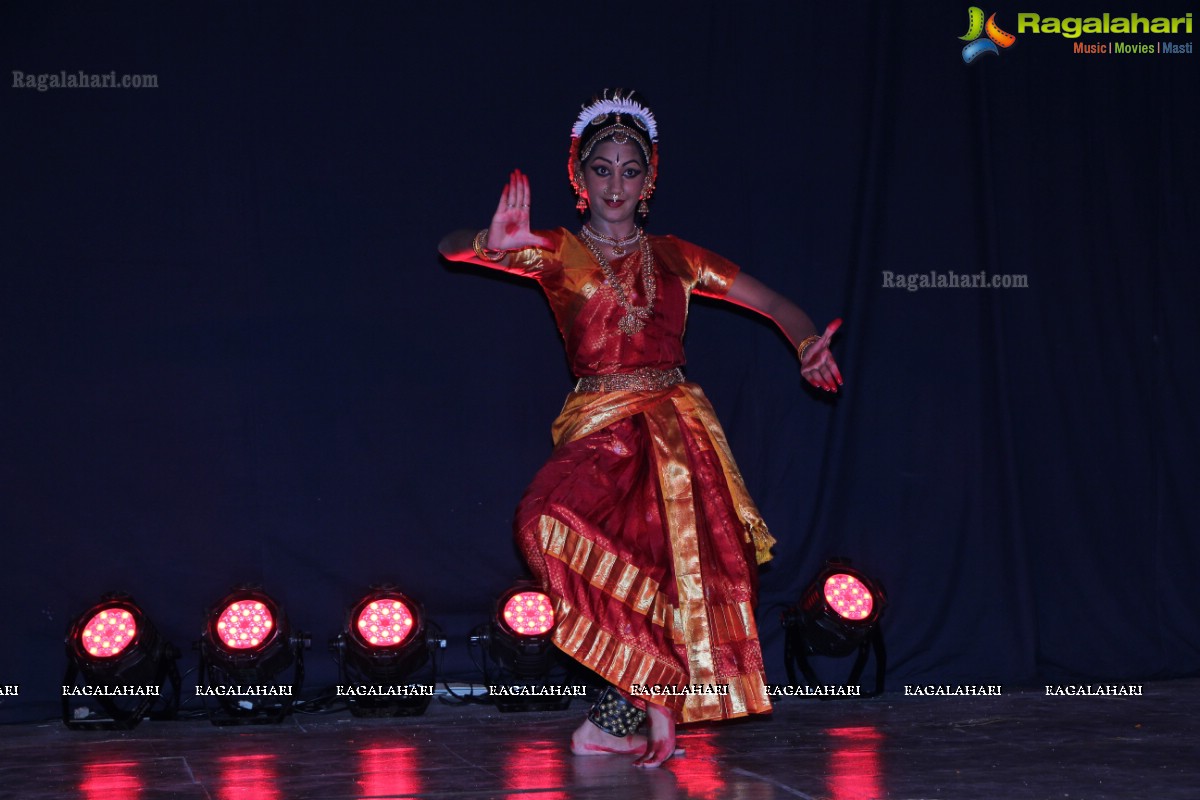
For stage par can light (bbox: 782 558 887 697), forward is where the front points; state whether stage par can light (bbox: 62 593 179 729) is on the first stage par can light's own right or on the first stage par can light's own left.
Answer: on the first stage par can light's own right

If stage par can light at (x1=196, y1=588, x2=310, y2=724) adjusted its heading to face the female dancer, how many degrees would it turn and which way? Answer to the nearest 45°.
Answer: approximately 45° to its left

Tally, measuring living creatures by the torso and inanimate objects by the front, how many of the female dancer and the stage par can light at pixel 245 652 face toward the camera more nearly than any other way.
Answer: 2

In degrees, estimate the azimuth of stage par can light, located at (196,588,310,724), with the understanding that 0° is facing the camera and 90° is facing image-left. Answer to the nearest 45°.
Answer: approximately 0°

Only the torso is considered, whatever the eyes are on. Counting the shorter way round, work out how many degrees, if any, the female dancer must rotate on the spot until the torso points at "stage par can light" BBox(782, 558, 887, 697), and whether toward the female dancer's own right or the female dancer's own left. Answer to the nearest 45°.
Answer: approximately 135° to the female dancer's own left

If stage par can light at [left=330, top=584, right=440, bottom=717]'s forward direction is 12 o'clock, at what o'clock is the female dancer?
The female dancer is roughly at 11 o'clock from the stage par can light.

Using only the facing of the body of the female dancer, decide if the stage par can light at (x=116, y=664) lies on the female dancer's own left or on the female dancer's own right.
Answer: on the female dancer's own right

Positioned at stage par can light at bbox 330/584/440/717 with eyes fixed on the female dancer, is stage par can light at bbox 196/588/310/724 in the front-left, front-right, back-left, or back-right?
back-right

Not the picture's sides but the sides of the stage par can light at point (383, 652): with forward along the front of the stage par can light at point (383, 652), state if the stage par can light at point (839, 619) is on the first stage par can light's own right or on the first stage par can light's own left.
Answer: on the first stage par can light's own left
